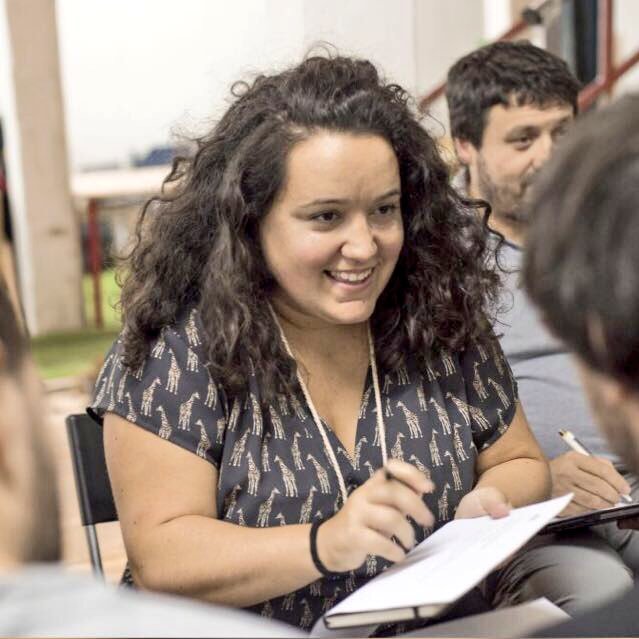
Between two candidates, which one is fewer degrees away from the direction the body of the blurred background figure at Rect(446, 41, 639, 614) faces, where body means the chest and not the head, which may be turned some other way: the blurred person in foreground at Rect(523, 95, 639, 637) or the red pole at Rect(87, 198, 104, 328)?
the blurred person in foreground

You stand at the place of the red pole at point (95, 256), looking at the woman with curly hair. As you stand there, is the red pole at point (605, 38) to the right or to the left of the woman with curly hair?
left

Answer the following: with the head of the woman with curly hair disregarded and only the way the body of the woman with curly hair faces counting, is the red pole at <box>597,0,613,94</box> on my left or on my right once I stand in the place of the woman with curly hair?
on my left

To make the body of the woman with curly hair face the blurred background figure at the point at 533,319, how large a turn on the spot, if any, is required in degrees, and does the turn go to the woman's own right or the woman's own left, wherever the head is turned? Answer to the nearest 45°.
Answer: approximately 90° to the woman's own left

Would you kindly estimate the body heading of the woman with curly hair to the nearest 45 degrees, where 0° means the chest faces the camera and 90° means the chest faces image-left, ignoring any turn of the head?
approximately 315°

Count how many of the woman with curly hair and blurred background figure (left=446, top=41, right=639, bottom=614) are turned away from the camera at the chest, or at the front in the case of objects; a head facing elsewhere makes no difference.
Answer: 0

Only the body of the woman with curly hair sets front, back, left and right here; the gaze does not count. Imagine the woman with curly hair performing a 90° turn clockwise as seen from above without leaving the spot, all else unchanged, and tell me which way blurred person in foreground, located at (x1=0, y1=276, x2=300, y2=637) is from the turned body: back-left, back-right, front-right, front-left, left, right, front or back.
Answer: front-left
